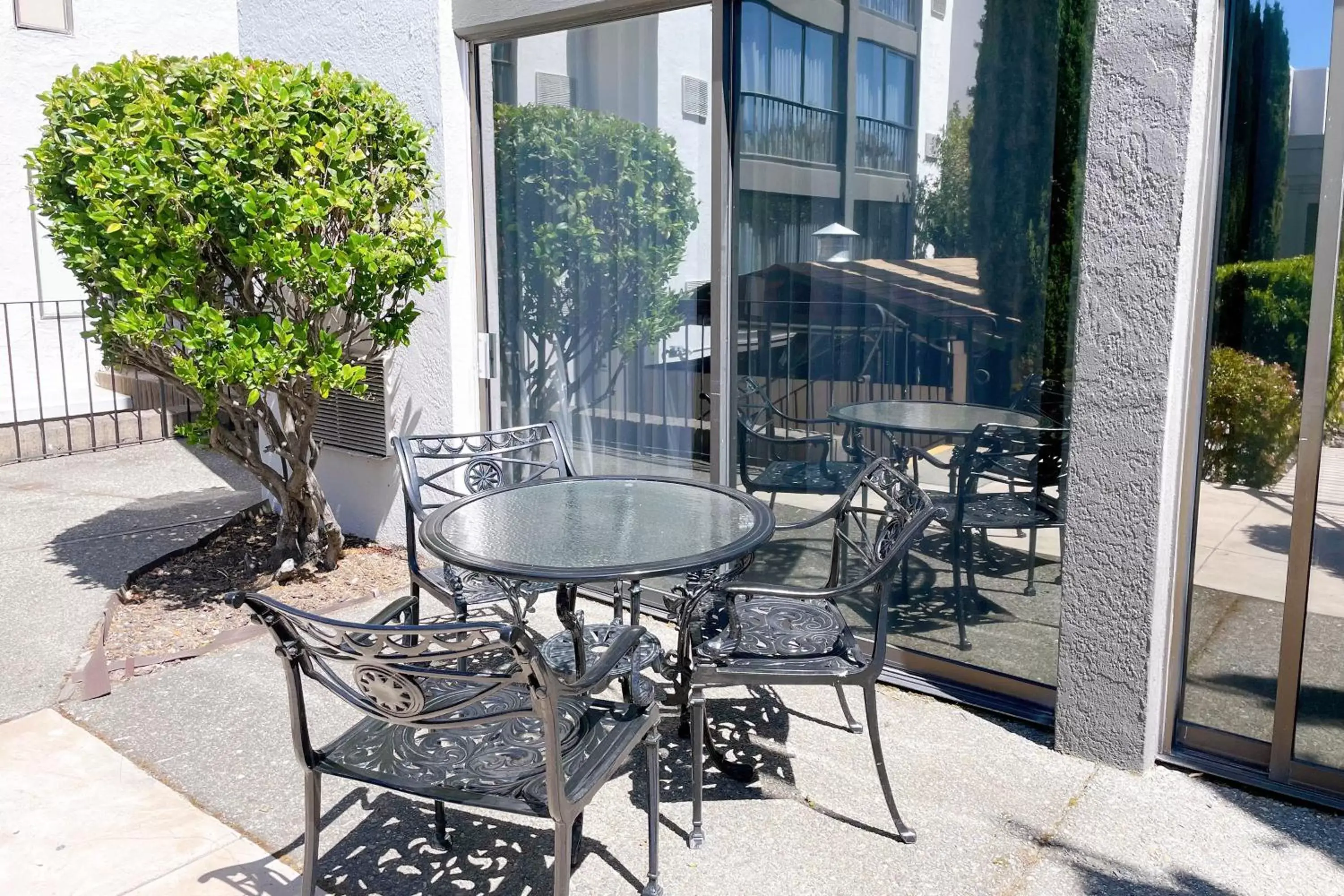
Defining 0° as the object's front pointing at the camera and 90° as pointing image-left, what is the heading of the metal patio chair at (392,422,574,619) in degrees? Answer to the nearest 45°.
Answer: approximately 315°

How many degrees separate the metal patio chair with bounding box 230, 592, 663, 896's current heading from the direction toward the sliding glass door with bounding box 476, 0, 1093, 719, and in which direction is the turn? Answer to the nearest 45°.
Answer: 0° — it already faces it

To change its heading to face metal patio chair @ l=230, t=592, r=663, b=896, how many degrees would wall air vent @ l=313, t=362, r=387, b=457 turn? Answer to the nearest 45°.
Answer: approximately 45° to its left

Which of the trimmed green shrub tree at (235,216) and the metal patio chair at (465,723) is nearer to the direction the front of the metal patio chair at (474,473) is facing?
the metal patio chair

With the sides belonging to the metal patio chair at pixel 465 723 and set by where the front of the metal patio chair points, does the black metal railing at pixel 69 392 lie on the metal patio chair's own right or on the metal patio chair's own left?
on the metal patio chair's own left

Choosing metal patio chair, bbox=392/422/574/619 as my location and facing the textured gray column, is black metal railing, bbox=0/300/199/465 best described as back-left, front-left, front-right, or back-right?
back-left

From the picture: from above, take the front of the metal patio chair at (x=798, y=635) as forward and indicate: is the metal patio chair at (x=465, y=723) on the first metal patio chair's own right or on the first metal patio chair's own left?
on the first metal patio chair's own left

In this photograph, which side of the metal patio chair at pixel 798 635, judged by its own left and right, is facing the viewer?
left

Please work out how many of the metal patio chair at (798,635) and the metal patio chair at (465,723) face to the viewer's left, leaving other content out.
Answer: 1

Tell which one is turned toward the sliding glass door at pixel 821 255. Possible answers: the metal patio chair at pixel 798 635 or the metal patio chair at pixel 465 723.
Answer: the metal patio chair at pixel 465 723

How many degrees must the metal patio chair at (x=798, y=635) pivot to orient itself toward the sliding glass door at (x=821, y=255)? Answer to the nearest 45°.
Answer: approximately 90° to its right

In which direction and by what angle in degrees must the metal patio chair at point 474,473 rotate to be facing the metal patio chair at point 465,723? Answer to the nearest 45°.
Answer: approximately 45° to its right
